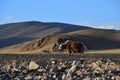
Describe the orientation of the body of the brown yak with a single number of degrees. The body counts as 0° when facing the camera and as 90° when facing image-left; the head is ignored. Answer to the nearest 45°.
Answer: approximately 90°
